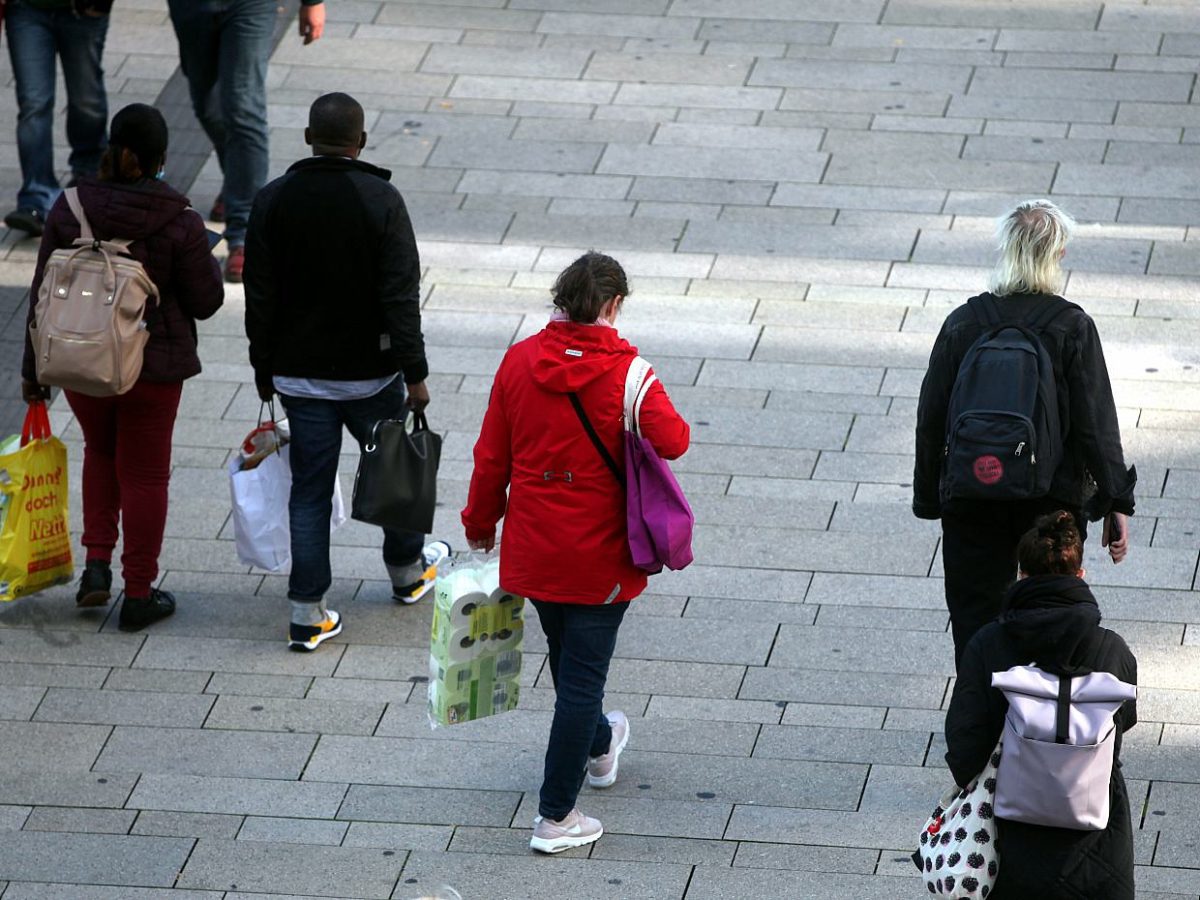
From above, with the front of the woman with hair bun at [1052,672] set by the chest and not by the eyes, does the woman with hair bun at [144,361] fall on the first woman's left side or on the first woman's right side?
on the first woman's left side

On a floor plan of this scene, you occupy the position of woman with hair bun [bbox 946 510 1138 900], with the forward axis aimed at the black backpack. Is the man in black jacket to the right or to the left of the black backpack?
left

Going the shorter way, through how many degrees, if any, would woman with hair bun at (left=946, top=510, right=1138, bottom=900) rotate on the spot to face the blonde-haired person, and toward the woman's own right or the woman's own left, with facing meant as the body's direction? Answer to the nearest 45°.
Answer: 0° — they already face them

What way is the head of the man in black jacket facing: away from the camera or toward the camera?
away from the camera

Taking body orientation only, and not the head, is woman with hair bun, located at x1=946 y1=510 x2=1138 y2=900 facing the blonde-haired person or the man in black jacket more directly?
the blonde-haired person

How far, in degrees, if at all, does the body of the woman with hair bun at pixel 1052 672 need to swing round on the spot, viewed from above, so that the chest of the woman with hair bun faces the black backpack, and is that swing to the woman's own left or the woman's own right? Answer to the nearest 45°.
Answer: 0° — they already face it

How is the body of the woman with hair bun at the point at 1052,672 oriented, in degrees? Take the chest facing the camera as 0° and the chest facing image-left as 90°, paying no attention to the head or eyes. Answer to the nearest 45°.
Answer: approximately 180°

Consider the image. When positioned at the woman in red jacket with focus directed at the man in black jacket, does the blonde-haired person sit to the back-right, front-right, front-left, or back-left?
back-right

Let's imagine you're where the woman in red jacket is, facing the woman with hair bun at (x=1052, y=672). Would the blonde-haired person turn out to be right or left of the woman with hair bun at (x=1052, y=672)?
left
